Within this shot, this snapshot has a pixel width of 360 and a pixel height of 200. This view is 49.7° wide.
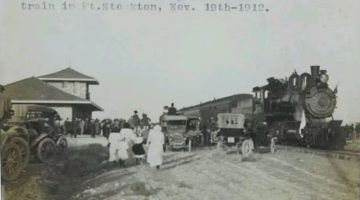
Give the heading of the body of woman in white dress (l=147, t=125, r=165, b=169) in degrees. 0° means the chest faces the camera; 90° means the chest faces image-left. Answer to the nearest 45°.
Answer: approximately 180°

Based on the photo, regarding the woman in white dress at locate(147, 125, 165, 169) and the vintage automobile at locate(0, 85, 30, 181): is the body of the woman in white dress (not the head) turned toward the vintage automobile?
no

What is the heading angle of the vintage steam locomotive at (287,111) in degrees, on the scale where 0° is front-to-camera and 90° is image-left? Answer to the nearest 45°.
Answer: approximately 315°

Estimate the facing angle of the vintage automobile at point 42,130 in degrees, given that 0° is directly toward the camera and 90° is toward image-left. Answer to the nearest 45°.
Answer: approximately 315°

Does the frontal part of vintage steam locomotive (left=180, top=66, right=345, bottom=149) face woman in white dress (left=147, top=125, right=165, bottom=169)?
no

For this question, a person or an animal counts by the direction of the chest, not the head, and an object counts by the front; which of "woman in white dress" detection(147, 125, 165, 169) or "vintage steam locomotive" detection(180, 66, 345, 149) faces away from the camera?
the woman in white dress

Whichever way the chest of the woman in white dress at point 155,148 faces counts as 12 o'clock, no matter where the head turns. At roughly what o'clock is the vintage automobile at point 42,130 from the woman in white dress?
The vintage automobile is roughly at 9 o'clock from the woman in white dress.

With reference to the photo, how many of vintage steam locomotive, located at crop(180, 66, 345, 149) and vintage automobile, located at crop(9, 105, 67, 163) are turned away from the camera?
0

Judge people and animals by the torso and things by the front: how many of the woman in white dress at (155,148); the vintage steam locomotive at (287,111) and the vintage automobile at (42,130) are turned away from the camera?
1

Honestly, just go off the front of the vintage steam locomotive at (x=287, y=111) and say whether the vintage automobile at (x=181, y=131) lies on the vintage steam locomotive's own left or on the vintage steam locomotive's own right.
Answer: on the vintage steam locomotive's own right

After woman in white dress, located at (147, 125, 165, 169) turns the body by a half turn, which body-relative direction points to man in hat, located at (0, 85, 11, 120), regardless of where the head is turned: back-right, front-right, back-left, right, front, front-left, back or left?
right

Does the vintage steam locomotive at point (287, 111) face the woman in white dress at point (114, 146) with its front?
no

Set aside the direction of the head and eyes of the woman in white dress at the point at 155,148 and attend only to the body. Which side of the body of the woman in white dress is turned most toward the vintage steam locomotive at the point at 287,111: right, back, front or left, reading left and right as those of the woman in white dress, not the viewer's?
right

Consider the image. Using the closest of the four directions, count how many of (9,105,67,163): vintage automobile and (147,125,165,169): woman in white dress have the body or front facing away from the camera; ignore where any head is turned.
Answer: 1
